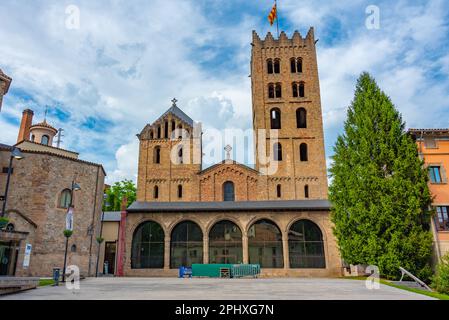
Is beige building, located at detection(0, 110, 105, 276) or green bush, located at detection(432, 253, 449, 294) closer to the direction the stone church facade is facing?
the green bush

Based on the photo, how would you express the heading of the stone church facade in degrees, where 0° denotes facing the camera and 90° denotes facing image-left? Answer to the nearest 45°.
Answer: approximately 0°

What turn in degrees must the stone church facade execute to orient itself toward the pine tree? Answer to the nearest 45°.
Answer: approximately 45° to its left

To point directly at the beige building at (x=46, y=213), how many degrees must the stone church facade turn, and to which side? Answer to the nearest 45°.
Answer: approximately 45° to its right

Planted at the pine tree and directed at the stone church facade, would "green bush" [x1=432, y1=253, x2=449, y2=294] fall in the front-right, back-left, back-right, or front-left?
back-left
